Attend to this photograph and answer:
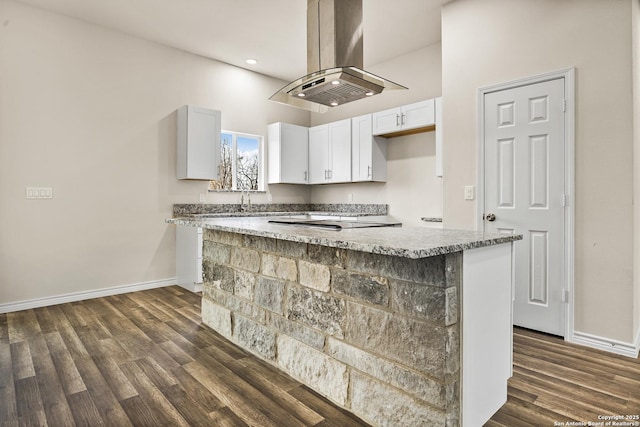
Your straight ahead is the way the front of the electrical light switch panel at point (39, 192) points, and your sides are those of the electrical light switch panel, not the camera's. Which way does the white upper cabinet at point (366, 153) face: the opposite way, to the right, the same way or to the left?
to the right

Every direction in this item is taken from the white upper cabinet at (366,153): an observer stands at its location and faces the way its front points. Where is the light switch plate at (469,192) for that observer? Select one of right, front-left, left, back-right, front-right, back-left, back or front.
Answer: left

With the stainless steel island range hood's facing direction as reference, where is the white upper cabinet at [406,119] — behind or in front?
behind

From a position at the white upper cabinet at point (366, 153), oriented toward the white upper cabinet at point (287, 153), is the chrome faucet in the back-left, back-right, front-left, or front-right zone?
front-left

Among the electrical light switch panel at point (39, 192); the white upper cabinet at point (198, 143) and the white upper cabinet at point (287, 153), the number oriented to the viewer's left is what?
0

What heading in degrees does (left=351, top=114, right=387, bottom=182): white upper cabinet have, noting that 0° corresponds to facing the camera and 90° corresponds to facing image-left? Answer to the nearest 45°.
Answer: approximately 45°

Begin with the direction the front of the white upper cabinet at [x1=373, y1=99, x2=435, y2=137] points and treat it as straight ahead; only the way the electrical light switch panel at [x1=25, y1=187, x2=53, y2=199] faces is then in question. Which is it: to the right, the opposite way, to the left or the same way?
to the left

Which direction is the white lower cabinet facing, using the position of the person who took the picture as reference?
facing the viewer and to the right of the viewer

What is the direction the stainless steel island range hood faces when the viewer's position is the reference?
facing the viewer and to the left of the viewer

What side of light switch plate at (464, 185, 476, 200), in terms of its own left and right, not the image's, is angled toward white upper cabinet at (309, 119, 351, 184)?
right

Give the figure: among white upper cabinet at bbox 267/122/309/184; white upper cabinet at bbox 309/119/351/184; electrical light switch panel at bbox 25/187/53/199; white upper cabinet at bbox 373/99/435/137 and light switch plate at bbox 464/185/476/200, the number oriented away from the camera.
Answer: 0

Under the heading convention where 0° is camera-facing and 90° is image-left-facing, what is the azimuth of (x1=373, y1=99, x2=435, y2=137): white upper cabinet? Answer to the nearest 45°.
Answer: approximately 45°

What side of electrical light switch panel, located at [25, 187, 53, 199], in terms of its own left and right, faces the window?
left

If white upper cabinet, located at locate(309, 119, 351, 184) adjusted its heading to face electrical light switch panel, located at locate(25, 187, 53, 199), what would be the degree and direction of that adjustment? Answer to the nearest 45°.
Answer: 0° — it already faces it

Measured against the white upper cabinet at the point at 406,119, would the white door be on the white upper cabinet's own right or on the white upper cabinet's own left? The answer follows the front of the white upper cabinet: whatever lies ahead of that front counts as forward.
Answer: on the white upper cabinet's own left
